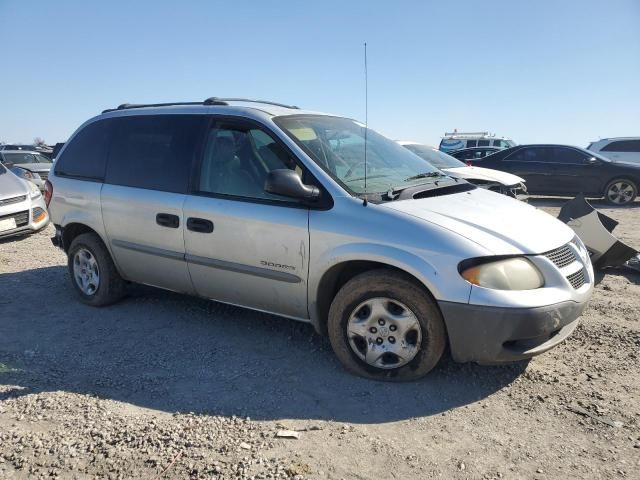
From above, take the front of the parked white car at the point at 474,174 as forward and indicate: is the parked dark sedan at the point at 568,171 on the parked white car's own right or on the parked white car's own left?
on the parked white car's own left

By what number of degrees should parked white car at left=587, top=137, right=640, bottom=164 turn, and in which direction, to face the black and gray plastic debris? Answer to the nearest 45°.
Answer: approximately 90° to its right

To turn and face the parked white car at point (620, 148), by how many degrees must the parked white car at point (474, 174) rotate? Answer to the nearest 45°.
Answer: approximately 90° to its left

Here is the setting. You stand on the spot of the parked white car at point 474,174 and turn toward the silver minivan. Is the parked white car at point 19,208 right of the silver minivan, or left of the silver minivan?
right

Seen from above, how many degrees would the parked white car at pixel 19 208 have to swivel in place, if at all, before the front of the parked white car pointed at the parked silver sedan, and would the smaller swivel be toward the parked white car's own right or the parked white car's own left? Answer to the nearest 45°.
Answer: approximately 135° to the parked white car's own left

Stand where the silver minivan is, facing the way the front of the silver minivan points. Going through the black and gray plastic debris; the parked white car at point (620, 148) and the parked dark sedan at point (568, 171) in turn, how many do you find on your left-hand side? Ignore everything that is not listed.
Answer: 3
